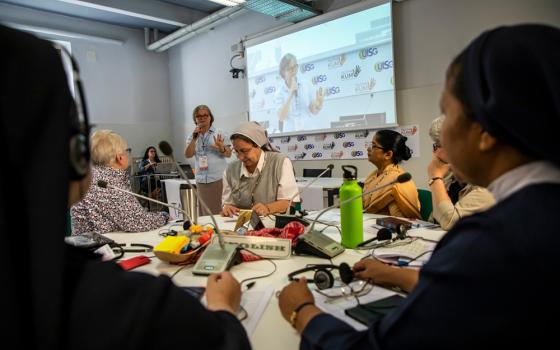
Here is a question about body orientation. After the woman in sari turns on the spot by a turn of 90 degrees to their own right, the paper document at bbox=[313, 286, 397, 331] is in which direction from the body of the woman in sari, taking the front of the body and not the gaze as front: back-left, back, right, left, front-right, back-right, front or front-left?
back

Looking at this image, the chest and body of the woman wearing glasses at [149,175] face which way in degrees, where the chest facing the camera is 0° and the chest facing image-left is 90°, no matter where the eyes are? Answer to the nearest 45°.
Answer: approximately 315°

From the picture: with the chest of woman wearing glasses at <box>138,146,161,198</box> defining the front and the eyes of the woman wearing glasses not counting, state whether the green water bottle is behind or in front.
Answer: in front

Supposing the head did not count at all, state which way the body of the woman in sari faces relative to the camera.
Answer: to the viewer's left

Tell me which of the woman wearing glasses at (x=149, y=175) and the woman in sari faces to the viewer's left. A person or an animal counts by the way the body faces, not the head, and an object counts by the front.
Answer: the woman in sari

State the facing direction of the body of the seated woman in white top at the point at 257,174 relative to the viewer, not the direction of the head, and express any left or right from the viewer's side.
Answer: facing the viewer and to the left of the viewer

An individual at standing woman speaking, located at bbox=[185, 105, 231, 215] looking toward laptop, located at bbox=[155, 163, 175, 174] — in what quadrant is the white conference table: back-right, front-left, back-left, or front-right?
back-left

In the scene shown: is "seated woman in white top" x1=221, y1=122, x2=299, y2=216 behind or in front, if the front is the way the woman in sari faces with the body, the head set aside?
in front

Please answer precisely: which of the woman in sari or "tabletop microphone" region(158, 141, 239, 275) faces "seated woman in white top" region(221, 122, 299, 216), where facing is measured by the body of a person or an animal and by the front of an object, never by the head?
the woman in sari

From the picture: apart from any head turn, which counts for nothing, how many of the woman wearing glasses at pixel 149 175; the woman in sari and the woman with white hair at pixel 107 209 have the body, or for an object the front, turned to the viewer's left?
1

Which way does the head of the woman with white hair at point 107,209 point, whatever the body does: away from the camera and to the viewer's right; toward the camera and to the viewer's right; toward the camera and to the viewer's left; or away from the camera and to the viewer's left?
away from the camera and to the viewer's right

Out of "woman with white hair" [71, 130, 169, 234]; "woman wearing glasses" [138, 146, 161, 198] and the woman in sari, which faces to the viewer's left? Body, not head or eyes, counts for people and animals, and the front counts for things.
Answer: the woman in sari

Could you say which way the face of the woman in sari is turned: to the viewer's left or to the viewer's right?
to the viewer's left
